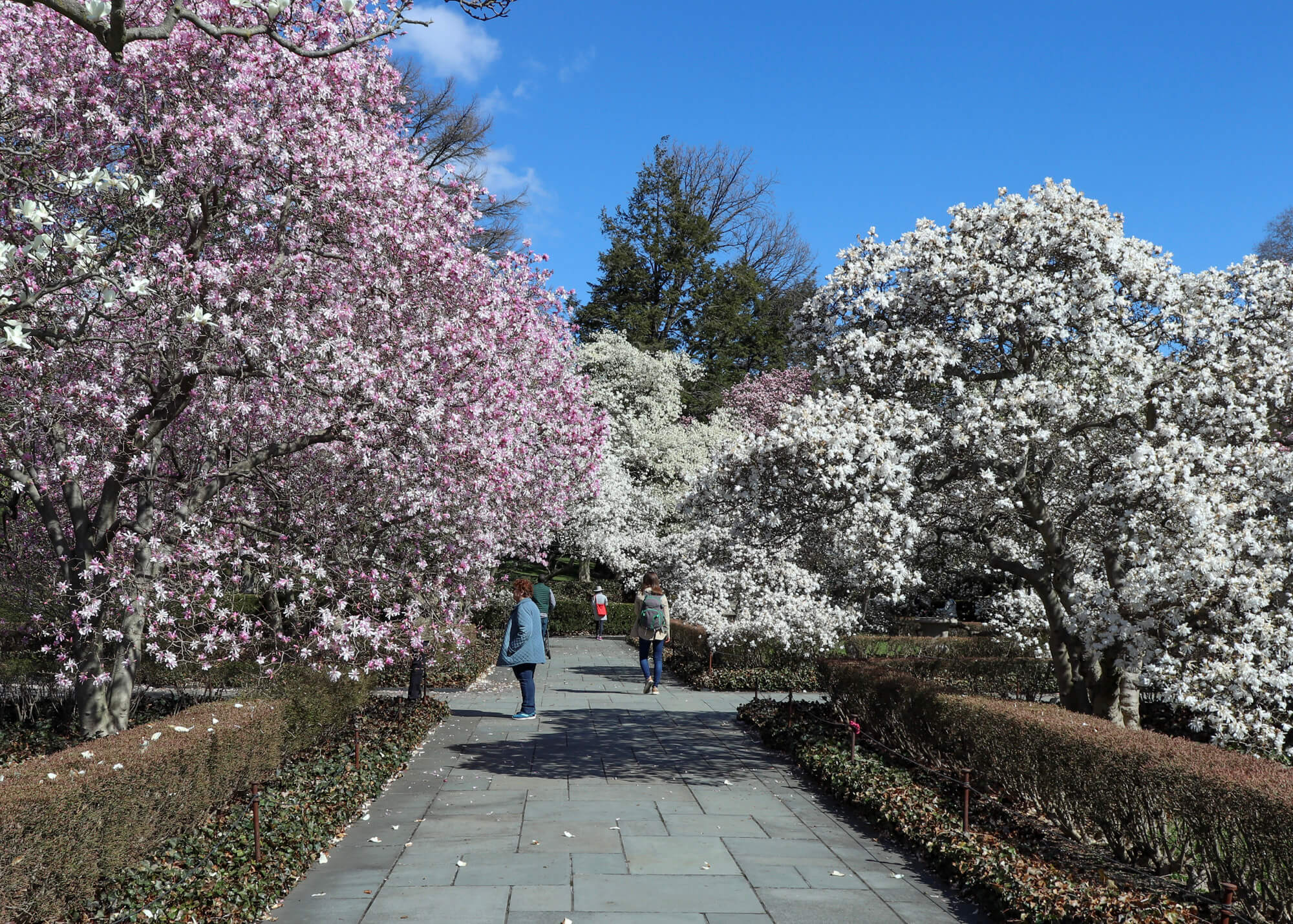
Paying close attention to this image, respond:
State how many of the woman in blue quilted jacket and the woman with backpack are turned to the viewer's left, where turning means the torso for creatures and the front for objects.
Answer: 1

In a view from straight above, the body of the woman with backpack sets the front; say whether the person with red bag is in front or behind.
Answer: in front

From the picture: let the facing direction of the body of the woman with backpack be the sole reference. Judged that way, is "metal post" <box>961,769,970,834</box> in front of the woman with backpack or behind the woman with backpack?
behind

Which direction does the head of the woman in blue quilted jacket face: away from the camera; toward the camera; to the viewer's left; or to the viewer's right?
to the viewer's left

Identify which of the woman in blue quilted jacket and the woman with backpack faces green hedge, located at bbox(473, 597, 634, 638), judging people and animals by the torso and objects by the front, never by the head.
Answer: the woman with backpack

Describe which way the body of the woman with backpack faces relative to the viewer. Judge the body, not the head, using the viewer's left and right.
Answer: facing away from the viewer

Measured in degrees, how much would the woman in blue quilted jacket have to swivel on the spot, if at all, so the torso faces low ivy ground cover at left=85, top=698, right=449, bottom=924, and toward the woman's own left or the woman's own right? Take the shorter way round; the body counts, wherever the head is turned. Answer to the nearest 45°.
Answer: approximately 90° to the woman's own left

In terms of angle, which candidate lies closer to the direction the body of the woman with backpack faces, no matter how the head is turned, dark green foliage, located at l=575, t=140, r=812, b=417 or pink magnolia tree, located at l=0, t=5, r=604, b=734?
the dark green foliage

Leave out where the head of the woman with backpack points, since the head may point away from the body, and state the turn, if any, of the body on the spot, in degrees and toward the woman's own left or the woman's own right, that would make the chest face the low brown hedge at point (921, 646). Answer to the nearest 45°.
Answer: approximately 45° to the woman's own right

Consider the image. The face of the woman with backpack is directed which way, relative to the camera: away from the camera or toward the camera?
away from the camera

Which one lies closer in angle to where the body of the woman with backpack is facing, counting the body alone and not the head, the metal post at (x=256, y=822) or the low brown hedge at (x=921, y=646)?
the low brown hedge

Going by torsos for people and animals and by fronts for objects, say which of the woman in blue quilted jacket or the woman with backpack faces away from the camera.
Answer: the woman with backpack

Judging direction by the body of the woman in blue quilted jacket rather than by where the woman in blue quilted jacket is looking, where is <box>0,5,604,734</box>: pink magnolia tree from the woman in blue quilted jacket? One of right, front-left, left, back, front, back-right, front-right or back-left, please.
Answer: front-left

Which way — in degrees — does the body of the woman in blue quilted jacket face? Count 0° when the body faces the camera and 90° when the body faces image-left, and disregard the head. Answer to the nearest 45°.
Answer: approximately 90°

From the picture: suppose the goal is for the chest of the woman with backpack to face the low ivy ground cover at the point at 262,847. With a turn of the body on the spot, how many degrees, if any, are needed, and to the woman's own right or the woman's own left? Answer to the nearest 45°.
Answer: approximately 180°
